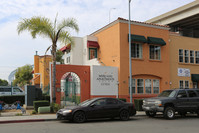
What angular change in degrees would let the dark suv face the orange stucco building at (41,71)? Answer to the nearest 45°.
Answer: approximately 90° to its right

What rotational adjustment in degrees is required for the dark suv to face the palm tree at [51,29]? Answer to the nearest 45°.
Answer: approximately 45° to its right

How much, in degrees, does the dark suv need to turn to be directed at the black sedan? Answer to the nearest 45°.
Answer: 0° — it already faces it

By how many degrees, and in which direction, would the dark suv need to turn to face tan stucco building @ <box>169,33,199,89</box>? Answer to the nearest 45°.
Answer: approximately 135° to its right

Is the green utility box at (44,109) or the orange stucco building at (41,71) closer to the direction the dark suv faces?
the green utility box

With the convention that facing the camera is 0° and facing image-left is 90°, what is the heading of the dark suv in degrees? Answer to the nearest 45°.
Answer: approximately 45°

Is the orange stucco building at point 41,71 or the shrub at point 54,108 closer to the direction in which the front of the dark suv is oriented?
the shrub

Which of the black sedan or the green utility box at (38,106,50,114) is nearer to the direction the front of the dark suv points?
the black sedan

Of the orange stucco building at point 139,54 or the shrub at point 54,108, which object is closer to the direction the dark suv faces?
the shrub

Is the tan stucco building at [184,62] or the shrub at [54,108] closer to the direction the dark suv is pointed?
the shrub
